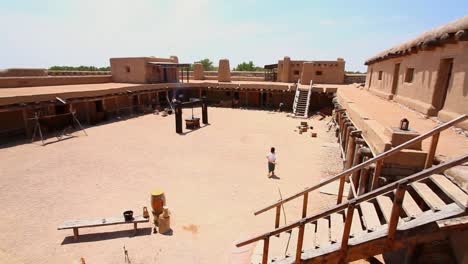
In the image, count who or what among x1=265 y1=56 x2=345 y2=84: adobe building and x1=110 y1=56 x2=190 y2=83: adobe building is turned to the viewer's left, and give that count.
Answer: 0

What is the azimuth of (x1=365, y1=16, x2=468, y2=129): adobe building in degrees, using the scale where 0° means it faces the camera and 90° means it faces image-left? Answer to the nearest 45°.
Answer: approximately 45°

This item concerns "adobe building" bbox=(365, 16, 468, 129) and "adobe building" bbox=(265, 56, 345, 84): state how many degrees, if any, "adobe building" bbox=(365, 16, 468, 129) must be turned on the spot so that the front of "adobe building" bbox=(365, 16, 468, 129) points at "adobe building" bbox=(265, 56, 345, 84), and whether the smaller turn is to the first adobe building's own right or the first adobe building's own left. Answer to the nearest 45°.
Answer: approximately 90° to the first adobe building's own right

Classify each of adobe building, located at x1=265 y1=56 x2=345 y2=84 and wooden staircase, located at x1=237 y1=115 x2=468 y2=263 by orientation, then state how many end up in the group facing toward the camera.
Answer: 1

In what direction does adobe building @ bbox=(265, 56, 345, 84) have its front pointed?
toward the camera

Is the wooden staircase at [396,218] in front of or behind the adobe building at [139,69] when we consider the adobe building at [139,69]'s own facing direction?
in front

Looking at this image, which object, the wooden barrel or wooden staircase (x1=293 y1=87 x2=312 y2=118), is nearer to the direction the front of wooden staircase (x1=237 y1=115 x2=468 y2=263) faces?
the wooden barrel

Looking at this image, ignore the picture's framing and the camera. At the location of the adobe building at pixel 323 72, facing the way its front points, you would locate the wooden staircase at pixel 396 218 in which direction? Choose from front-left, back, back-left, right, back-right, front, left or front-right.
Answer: front

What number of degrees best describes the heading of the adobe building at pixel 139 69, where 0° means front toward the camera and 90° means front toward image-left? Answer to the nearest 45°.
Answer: approximately 315°

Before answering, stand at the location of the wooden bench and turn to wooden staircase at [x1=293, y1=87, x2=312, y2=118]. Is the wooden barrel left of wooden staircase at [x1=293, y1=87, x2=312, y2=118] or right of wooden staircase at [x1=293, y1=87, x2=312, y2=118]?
right

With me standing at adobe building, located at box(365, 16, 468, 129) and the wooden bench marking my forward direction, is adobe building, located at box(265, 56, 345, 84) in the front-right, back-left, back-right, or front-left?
back-right

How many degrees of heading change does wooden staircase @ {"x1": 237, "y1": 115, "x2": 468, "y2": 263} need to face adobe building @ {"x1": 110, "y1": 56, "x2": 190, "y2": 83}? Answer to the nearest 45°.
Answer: approximately 45° to its right

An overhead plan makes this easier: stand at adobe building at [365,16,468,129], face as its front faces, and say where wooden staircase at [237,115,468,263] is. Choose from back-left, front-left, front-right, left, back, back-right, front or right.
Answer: front-left

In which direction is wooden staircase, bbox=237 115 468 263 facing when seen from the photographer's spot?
facing to the left of the viewer

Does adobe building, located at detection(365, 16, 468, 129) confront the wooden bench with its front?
yes

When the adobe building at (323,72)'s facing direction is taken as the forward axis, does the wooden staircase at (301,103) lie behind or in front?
in front

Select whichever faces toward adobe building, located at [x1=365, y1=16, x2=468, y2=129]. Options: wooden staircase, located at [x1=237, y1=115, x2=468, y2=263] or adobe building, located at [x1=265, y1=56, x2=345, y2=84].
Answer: adobe building, located at [x1=265, y1=56, x2=345, y2=84]
